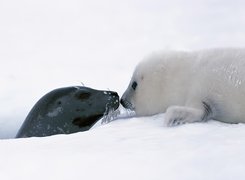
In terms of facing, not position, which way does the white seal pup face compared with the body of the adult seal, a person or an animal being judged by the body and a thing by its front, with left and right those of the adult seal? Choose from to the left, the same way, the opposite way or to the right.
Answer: the opposite way

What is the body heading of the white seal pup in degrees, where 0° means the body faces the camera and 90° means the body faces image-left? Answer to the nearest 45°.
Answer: approximately 90°

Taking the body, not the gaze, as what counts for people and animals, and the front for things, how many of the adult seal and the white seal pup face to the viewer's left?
1

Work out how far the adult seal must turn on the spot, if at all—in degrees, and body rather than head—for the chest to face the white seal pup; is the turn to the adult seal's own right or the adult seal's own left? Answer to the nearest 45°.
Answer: approximately 45° to the adult seal's own right

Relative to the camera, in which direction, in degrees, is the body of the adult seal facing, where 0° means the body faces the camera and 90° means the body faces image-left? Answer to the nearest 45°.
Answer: approximately 270°
